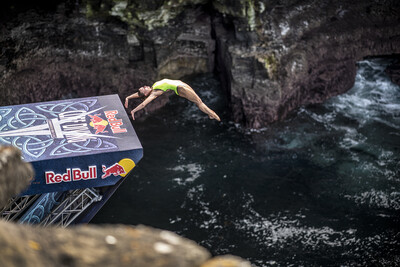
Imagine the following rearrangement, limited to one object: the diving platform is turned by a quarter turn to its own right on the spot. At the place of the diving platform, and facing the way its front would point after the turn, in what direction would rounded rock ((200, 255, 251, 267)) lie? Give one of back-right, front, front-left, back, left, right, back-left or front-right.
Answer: front

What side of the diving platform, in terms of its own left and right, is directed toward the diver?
front

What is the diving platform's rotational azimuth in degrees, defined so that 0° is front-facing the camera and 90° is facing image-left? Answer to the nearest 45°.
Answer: approximately 270°
